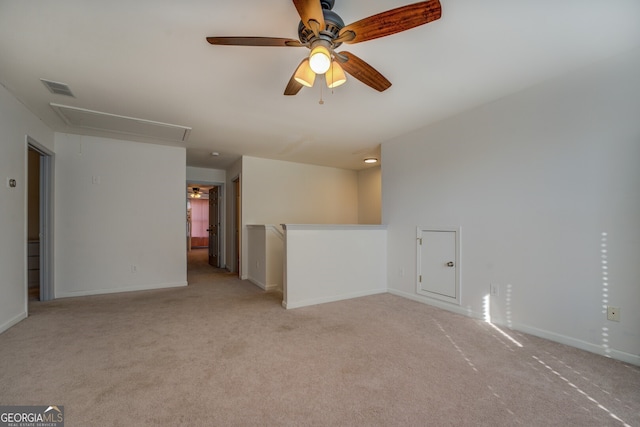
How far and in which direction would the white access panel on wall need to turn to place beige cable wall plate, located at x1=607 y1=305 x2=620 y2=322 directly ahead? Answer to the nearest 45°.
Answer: approximately 90° to its left

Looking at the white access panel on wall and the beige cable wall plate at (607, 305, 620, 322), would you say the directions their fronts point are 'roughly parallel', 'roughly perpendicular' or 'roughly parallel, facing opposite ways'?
roughly parallel

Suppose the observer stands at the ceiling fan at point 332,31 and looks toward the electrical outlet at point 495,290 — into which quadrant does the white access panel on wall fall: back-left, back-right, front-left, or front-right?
front-left

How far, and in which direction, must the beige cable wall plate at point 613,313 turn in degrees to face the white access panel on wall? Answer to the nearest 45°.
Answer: approximately 90° to its right

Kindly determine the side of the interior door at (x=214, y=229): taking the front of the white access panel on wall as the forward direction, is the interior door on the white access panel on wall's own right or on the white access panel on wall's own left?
on the white access panel on wall's own right

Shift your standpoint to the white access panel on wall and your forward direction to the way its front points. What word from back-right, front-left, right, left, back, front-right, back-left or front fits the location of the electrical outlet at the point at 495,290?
left

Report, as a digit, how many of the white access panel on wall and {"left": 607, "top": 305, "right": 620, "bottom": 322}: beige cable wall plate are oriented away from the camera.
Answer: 0

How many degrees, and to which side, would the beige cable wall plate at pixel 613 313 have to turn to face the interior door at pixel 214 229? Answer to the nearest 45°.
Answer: approximately 90° to its right

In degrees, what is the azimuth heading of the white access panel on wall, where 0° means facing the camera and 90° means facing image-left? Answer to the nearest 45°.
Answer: approximately 45°
